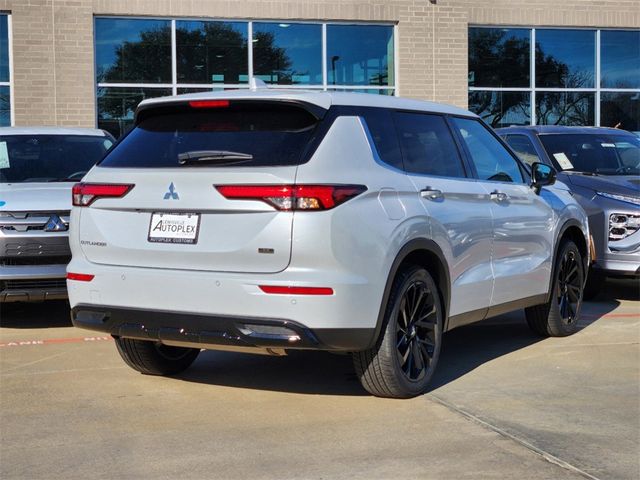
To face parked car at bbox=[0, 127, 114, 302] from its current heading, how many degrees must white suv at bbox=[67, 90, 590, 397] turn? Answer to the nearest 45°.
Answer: approximately 90° to its left

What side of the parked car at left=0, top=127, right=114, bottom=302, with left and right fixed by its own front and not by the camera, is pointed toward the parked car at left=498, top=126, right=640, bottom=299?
left

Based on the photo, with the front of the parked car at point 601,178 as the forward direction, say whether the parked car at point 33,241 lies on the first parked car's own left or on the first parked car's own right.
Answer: on the first parked car's own right

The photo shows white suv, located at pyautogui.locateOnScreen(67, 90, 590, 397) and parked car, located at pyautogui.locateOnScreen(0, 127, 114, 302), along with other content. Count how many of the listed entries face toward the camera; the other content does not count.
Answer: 1

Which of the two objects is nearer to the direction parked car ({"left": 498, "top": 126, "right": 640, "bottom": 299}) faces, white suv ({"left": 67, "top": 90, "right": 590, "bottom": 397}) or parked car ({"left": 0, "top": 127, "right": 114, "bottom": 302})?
the white suv

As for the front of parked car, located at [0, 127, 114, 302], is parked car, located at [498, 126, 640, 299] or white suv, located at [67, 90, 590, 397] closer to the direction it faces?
the white suv

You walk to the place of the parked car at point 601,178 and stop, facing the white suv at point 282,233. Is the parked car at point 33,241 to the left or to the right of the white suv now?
right

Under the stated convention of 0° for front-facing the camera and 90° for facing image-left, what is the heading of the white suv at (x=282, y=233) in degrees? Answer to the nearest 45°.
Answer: approximately 225°

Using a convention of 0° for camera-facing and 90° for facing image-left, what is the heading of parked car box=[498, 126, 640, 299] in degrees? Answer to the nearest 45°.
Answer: approximately 315°
